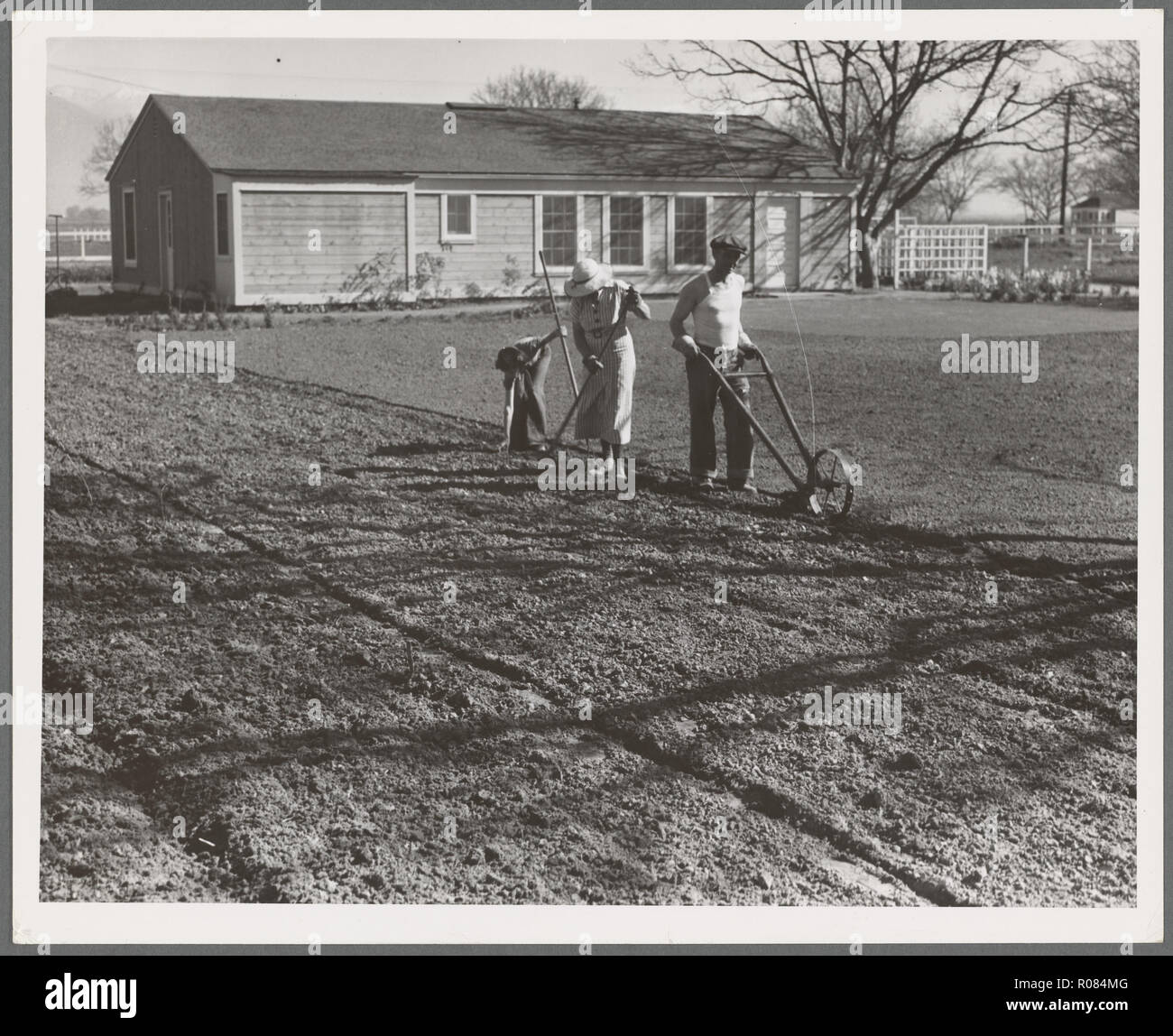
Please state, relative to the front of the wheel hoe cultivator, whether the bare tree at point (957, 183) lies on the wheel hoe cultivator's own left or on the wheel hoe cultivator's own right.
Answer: on the wheel hoe cultivator's own left

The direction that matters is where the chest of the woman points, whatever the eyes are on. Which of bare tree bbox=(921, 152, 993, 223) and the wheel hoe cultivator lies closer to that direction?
the wheel hoe cultivator

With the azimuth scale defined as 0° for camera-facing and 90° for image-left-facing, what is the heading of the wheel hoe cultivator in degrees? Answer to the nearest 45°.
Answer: approximately 315°
